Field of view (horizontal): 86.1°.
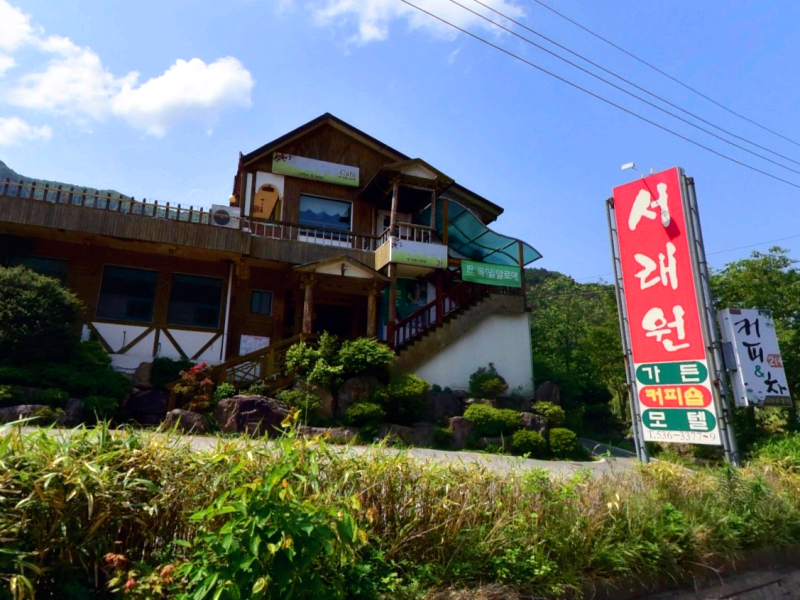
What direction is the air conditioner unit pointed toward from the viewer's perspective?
toward the camera

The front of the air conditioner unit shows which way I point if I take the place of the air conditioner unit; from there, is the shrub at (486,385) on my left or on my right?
on my left

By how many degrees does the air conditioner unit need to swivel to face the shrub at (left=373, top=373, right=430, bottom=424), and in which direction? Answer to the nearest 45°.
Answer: approximately 45° to its left

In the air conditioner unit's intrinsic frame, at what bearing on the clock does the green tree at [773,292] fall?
The green tree is roughly at 10 o'clock from the air conditioner unit.

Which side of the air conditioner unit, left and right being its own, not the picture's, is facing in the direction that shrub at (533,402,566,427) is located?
left

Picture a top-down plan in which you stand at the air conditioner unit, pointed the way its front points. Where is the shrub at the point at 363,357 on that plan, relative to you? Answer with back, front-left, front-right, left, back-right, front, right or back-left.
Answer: front-left

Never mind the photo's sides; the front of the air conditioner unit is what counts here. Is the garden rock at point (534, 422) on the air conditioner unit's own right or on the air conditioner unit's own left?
on the air conditioner unit's own left
